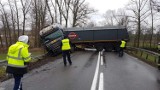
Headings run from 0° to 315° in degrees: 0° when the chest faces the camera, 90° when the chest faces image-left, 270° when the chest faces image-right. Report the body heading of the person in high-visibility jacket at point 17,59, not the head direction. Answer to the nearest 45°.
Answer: approximately 225°

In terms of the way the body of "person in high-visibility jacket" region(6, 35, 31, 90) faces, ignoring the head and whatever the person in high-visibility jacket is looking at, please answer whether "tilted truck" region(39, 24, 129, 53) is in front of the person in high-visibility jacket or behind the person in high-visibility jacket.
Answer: in front
